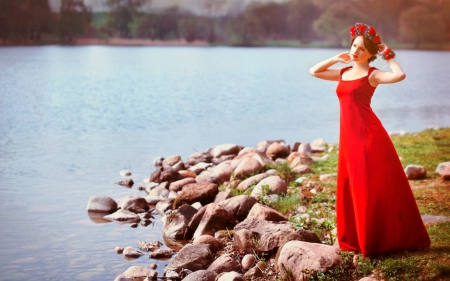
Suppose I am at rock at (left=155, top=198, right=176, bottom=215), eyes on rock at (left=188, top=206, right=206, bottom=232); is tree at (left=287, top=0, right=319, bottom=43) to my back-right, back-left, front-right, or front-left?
back-left

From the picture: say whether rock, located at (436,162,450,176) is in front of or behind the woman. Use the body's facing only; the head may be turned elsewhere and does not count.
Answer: behind

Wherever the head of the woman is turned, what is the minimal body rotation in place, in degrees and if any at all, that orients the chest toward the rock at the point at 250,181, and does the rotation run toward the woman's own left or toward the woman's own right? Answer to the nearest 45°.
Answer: approximately 90° to the woman's own right

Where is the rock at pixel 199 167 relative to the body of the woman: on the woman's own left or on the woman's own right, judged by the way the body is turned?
on the woman's own right

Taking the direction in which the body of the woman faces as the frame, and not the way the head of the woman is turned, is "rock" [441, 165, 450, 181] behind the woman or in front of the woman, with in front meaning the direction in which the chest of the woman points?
behind

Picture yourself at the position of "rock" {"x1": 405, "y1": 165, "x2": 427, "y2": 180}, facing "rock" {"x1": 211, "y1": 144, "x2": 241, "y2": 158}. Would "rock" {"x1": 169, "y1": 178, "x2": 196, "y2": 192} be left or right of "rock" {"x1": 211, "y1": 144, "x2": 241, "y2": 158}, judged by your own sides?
left

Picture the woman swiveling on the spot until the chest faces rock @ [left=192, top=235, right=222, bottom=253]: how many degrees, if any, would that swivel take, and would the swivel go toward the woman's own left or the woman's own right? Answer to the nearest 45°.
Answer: approximately 90° to the woman's own right

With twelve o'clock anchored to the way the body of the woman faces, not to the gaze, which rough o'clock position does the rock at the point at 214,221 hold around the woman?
The rock is roughly at 3 o'clock from the woman.

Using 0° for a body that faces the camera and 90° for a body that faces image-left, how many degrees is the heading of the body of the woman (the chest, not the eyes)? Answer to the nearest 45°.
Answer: approximately 45°

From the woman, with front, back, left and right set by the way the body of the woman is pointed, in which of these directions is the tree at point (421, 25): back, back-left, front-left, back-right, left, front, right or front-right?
back-right
